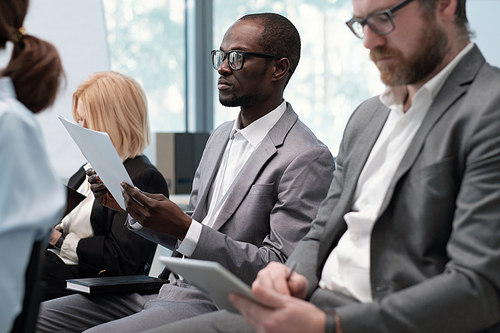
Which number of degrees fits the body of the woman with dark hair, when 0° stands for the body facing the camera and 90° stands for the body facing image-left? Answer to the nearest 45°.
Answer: approximately 90°

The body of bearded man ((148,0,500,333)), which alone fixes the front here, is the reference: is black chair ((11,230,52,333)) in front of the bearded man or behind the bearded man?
in front

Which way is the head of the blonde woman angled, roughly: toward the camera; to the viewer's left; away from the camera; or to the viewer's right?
to the viewer's left

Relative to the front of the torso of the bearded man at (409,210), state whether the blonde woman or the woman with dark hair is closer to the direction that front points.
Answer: the woman with dark hair

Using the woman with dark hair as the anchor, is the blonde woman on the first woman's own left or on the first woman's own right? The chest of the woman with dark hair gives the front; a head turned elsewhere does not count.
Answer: on the first woman's own right

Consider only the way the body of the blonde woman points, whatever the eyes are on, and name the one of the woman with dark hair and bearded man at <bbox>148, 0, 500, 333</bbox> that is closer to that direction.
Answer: the woman with dark hair

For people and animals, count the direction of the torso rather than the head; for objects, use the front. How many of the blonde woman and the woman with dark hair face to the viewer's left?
2

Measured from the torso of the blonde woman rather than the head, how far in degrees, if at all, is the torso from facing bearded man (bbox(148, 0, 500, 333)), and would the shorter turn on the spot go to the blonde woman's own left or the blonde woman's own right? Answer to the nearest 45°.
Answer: approximately 135° to the blonde woman's own left

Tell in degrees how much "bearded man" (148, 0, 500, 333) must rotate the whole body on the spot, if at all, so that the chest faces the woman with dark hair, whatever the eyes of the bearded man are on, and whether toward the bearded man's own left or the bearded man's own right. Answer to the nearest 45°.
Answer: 0° — they already face them

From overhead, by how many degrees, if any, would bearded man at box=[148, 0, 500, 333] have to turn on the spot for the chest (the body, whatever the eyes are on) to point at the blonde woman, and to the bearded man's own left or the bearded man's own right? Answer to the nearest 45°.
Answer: approximately 90° to the bearded man's own right

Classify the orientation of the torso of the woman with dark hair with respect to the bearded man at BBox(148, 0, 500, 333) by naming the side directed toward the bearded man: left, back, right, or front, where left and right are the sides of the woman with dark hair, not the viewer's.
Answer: back

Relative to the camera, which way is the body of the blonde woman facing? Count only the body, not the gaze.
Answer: to the viewer's left

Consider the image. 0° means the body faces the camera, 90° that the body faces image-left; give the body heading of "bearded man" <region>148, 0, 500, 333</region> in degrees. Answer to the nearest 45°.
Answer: approximately 45°
